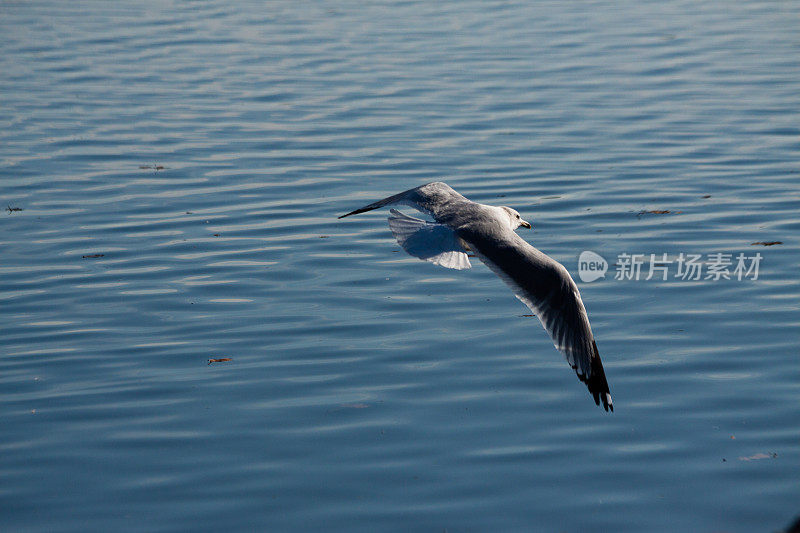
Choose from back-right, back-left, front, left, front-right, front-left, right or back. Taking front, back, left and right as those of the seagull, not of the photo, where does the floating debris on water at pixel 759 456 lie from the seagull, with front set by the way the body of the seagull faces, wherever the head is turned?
right

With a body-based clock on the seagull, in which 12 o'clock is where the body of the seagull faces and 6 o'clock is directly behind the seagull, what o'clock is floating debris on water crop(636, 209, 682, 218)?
The floating debris on water is roughly at 11 o'clock from the seagull.

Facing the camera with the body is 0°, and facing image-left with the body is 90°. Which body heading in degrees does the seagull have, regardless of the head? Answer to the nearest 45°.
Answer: approximately 225°
